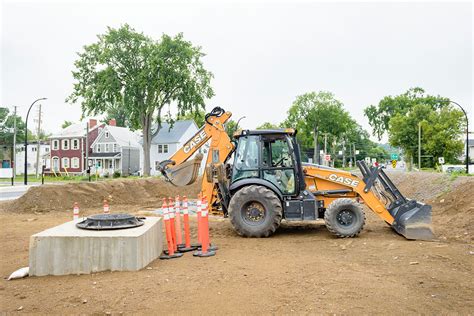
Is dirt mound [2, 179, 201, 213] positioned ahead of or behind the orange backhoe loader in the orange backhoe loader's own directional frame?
behind

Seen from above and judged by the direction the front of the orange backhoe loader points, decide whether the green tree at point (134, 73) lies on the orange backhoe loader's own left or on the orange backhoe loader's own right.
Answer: on the orange backhoe loader's own left

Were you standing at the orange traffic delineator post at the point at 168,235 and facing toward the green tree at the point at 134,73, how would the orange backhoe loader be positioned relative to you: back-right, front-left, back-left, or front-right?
front-right

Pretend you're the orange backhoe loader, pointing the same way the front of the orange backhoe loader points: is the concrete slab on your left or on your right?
on your right

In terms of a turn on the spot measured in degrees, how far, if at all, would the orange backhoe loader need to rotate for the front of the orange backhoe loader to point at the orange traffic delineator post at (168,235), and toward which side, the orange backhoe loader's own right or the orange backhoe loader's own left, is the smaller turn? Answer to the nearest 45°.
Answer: approximately 135° to the orange backhoe loader's own right

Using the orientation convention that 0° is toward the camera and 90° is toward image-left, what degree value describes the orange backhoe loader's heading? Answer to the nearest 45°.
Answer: approximately 270°
